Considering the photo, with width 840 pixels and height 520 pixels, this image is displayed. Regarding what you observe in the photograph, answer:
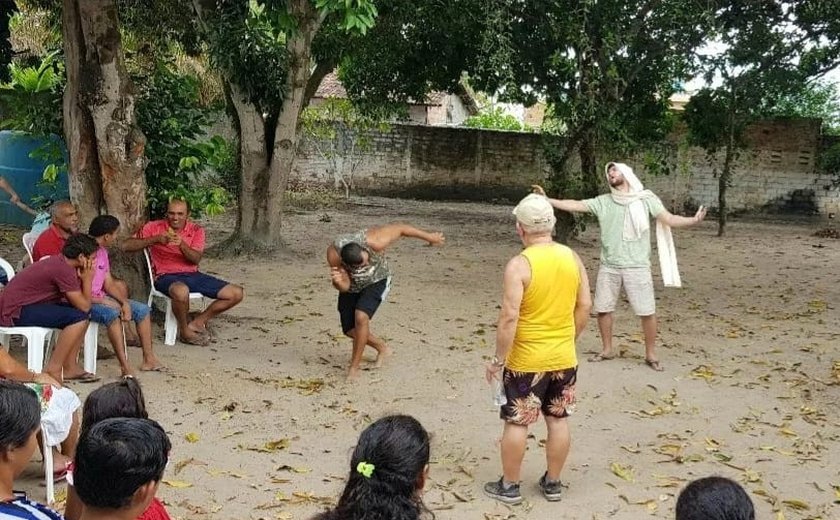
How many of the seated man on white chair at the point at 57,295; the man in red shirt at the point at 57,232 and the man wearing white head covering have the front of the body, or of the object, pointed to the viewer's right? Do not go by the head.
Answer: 2

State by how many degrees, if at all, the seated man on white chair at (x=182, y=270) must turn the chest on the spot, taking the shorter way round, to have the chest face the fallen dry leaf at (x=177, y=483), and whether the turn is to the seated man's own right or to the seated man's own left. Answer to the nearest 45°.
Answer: approximately 45° to the seated man's own right

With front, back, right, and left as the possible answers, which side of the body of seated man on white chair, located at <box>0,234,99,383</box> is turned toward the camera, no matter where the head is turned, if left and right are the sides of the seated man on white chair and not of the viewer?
right

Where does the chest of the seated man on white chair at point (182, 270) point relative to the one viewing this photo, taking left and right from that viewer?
facing the viewer and to the right of the viewer

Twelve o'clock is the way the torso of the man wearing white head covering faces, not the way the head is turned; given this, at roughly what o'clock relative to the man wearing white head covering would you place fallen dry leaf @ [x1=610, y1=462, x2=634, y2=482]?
The fallen dry leaf is roughly at 12 o'clock from the man wearing white head covering.

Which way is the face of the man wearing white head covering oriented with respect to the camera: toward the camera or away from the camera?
toward the camera

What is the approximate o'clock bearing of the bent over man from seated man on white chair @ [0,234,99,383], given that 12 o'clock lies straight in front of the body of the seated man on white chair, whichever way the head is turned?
The bent over man is roughly at 12 o'clock from the seated man on white chair.

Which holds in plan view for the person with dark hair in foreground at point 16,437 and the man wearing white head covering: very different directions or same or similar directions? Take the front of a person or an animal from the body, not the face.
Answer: very different directions

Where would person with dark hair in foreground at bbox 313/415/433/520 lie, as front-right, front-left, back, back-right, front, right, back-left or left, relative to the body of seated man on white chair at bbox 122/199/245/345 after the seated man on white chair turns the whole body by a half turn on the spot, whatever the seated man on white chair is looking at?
back-left

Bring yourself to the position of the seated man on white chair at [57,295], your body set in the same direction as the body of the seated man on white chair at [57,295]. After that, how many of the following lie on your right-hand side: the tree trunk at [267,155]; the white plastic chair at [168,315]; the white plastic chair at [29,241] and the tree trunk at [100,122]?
0

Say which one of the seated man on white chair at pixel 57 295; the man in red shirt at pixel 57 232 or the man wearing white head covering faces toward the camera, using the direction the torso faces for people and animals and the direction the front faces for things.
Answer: the man wearing white head covering

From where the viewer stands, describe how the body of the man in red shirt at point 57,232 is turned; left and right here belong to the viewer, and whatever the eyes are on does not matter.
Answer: facing to the right of the viewer

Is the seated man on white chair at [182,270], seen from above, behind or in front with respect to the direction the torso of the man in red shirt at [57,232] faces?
in front

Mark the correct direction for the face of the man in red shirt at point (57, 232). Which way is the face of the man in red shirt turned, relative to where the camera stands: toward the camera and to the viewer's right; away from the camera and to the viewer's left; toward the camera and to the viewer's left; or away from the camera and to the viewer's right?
toward the camera and to the viewer's right

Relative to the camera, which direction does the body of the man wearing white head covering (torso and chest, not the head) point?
toward the camera

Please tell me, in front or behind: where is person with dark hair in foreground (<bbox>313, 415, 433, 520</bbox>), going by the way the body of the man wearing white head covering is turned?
in front

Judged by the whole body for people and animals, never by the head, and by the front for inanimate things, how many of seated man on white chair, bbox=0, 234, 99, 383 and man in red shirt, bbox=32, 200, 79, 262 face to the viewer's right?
2

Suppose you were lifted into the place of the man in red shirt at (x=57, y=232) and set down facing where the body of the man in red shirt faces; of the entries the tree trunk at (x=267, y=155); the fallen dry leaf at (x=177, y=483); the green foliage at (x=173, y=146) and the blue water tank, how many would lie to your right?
1

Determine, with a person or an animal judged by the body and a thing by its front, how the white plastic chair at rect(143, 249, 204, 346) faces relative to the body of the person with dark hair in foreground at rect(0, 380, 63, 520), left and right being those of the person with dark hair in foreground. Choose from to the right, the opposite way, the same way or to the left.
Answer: to the right

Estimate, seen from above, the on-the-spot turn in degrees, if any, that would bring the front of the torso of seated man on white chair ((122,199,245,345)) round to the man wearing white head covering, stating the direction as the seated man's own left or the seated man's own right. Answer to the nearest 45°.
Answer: approximately 45° to the seated man's own left
